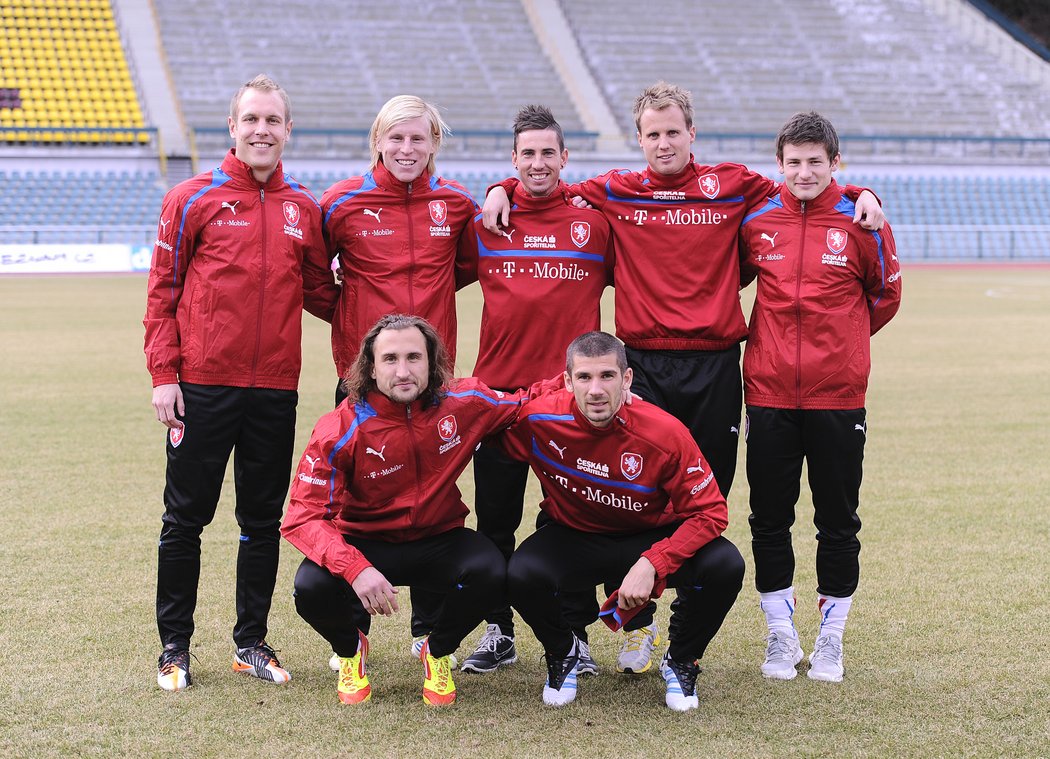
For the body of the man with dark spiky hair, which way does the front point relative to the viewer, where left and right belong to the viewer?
facing the viewer

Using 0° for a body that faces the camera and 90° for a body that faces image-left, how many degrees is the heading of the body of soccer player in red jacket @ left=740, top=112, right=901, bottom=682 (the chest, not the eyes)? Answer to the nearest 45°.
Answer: approximately 0°

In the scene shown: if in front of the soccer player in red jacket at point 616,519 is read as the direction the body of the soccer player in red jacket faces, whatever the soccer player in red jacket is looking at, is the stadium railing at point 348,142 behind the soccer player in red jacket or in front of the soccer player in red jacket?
behind

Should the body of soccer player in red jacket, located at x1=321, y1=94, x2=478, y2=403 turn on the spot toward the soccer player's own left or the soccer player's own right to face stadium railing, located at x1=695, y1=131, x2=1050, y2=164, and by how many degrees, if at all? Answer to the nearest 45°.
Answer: approximately 135° to the soccer player's own left

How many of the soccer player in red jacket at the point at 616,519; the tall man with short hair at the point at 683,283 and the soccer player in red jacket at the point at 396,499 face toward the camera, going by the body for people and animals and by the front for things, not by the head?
3

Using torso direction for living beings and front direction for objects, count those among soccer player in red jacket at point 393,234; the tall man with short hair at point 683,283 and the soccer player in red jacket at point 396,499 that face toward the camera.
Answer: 3

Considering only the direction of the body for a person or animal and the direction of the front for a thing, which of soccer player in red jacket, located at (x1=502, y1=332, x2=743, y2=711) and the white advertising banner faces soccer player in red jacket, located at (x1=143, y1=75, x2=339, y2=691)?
the white advertising banner

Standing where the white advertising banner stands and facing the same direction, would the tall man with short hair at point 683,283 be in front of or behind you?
in front

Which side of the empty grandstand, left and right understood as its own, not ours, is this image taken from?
front

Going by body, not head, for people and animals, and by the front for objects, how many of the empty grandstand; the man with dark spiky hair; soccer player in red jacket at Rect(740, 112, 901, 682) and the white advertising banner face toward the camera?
4

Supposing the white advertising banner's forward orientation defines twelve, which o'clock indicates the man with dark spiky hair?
The man with dark spiky hair is roughly at 12 o'clock from the white advertising banner.

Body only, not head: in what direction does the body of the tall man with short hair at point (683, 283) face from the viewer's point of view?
toward the camera

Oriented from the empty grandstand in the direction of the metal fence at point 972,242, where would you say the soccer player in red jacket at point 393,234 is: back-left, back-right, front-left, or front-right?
front-right

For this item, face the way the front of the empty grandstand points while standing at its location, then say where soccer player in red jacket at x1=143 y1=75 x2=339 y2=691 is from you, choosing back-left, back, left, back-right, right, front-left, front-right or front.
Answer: front

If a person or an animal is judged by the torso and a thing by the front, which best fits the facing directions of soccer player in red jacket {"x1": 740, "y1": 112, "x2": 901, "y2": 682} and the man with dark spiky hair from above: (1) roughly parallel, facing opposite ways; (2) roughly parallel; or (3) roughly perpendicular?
roughly parallel

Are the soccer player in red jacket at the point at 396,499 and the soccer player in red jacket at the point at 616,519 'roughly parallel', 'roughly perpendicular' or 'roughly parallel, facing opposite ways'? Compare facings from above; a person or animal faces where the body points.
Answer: roughly parallel

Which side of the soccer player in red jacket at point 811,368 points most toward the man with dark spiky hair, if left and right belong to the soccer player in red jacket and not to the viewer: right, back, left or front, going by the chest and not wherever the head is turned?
right
